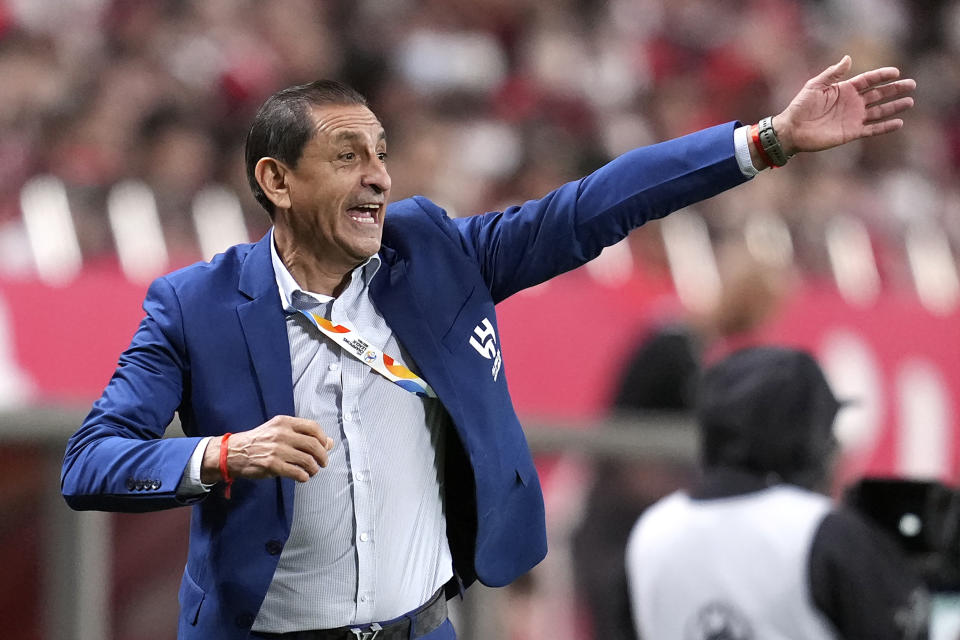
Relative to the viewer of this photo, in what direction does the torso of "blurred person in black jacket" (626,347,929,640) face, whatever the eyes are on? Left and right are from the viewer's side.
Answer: facing away from the viewer and to the right of the viewer

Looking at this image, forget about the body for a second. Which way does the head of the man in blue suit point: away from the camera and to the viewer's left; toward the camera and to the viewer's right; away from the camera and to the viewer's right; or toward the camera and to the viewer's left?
toward the camera and to the viewer's right

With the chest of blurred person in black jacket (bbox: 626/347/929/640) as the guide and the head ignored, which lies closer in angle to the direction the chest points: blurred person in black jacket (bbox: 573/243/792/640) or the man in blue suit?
the blurred person in black jacket

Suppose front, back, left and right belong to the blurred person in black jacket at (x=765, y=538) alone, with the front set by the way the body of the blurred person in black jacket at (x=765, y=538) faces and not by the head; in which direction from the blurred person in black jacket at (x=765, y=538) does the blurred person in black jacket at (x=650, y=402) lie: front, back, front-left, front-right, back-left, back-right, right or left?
front-left

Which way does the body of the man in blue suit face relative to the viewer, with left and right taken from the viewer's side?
facing the viewer and to the right of the viewer

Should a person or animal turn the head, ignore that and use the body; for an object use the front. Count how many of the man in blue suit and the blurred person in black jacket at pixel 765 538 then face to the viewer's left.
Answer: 0

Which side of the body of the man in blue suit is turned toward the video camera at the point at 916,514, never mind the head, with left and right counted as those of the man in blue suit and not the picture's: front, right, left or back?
left
